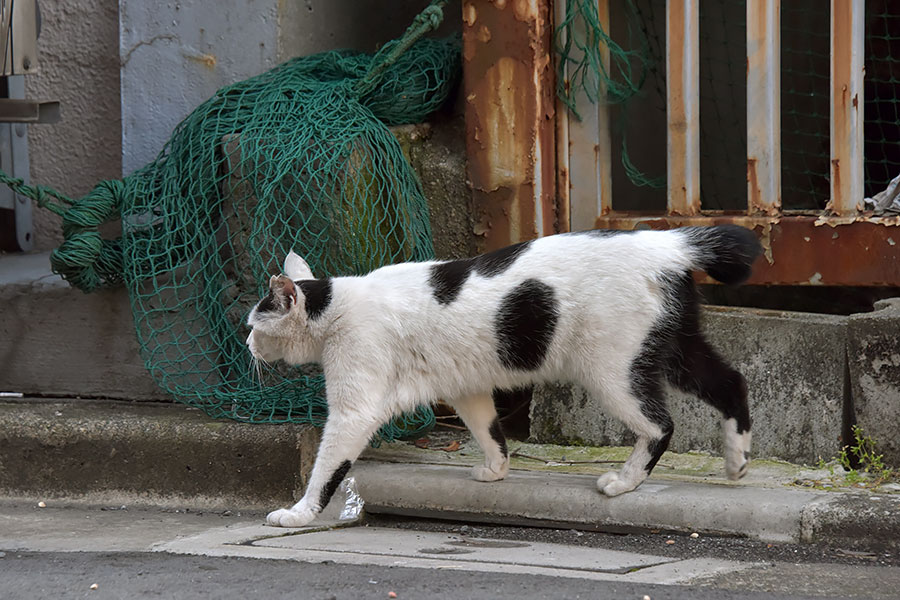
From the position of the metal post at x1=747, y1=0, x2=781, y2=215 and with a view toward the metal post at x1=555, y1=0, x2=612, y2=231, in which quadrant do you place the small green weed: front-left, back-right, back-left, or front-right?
back-left

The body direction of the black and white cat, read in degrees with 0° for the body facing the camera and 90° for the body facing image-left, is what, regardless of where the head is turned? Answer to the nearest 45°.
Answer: approximately 90°

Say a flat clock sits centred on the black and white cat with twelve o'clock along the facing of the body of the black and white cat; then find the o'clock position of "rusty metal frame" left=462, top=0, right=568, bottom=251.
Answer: The rusty metal frame is roughly at 3 o'clock from the black and white cat.

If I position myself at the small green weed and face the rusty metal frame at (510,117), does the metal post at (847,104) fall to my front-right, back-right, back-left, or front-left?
front-right

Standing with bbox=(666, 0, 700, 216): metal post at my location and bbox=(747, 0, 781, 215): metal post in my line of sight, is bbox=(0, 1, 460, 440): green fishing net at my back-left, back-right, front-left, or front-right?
back-right

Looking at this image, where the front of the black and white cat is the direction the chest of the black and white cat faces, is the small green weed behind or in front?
behind

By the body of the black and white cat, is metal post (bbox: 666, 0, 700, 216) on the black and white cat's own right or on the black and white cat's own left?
on the black and white cat's own right

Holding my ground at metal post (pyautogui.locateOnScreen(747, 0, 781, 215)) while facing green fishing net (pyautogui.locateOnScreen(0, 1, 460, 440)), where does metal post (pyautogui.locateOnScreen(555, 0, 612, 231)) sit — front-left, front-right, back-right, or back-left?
front-right

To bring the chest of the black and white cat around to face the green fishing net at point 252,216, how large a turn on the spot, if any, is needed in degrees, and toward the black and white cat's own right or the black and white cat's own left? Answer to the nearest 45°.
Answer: approximately 45° to the black and white cat's own right

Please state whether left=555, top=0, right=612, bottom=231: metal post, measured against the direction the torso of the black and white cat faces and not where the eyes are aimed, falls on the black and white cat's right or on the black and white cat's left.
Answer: on the black and white cat's right
